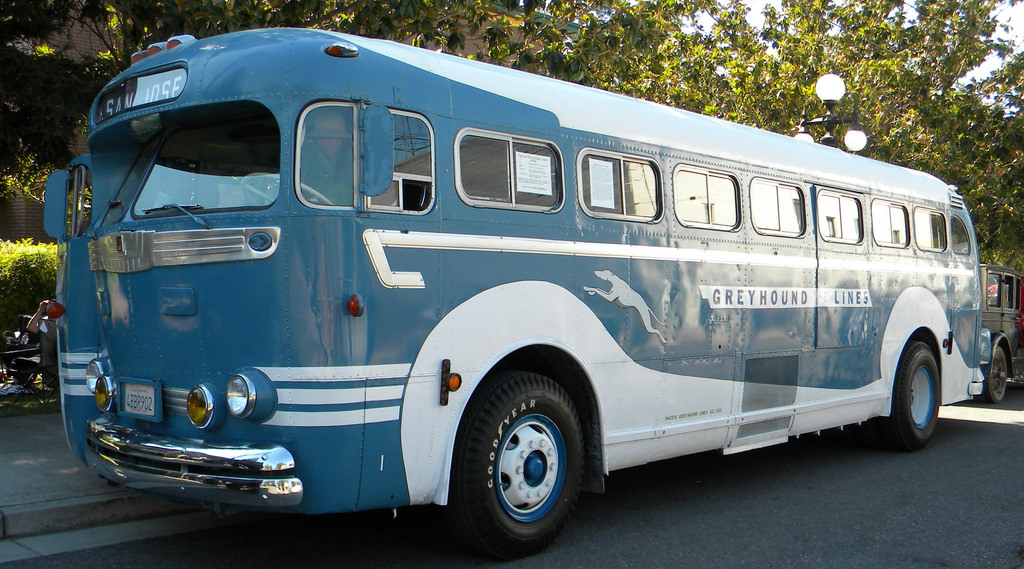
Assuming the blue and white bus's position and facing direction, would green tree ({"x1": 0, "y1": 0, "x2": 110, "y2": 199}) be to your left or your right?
on your right

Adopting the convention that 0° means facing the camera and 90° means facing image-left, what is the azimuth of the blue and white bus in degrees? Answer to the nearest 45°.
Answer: approximately 45°
